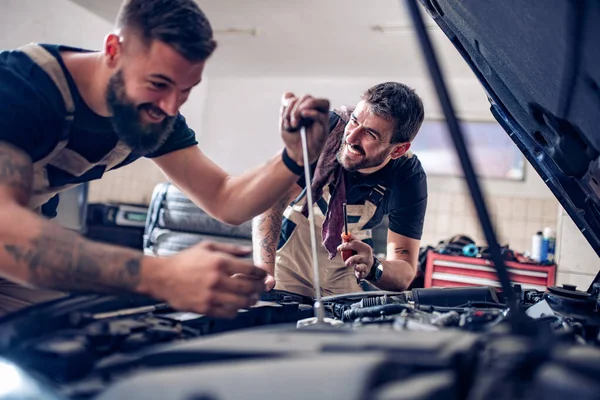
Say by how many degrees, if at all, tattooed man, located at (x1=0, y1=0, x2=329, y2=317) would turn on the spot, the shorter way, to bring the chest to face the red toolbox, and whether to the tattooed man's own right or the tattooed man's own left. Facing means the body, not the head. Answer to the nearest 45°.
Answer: approximately 90° to the tattooed man's own left

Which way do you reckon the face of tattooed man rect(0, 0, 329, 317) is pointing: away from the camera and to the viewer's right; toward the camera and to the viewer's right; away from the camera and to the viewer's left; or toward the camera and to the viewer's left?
toward the camera and to the viewer's right

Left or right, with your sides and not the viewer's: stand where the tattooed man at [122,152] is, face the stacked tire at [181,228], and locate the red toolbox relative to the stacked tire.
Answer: right

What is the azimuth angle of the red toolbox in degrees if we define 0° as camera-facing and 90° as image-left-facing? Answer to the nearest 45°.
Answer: approximately 0°

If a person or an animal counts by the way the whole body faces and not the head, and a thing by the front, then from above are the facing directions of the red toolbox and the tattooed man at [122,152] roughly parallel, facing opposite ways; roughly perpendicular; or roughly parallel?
roughly perpendicular

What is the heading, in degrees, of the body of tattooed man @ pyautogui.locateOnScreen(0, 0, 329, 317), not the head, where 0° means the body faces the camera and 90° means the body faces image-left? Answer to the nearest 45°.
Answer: approximately 315°

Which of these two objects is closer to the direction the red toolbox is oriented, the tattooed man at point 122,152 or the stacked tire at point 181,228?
the tattooed man

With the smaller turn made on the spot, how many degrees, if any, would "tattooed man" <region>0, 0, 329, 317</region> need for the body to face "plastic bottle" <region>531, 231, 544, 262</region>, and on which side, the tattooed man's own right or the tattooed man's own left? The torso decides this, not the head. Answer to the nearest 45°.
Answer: approximately 90° to the tattooed man's own left
